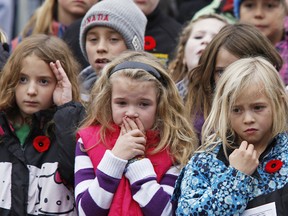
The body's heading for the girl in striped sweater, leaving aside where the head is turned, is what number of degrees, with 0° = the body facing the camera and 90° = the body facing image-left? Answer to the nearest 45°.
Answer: approximately 0°

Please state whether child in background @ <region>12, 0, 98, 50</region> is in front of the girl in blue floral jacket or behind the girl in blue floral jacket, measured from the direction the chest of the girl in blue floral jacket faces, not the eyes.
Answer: behind

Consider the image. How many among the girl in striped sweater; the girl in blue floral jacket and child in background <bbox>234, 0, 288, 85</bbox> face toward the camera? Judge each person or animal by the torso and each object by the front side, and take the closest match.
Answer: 3

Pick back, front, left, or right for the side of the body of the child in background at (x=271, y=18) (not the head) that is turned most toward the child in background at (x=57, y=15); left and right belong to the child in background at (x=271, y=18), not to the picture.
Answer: right

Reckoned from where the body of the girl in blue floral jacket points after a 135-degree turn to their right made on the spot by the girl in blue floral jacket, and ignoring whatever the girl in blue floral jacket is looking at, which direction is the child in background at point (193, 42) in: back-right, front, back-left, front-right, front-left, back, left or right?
front-right

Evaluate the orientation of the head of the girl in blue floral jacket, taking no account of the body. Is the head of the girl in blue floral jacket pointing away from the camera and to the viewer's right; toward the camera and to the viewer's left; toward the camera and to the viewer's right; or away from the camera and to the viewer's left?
toward the camera and to the viewer's left

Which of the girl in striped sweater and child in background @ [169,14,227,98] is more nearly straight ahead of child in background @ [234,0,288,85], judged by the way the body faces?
the girl in striped sweater

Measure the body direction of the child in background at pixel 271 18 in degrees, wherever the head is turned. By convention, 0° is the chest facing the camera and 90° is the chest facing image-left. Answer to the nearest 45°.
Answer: approximately 0°
